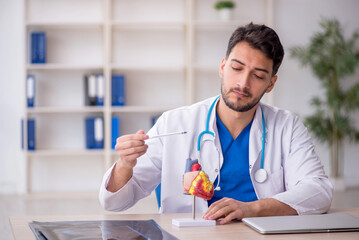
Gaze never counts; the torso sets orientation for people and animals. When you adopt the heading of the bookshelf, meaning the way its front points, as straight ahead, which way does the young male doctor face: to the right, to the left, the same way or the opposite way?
the same way

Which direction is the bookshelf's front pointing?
toward the camera

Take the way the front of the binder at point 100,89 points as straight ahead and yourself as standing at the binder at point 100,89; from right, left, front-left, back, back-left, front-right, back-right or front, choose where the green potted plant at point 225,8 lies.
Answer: left

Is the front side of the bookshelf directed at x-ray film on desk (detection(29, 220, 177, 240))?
yes

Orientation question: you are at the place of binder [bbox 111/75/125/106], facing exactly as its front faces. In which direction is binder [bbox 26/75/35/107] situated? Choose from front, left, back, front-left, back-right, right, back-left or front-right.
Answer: right

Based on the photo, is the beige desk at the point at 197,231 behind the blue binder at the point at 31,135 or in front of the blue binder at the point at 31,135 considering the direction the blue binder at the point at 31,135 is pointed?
in front

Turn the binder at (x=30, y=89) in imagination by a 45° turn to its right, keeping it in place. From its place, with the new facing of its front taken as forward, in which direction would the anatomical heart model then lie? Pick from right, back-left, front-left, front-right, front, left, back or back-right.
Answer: front-left

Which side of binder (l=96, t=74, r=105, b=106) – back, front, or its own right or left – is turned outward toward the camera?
front

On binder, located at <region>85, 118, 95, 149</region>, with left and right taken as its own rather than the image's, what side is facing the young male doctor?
front

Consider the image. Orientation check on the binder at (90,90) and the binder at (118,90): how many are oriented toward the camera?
2

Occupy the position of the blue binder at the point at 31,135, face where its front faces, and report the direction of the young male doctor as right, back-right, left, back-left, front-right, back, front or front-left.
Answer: front

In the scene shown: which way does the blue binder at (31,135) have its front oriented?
toward the camera

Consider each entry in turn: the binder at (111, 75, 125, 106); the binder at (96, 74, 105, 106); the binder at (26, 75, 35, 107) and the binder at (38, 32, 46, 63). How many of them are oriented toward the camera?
4

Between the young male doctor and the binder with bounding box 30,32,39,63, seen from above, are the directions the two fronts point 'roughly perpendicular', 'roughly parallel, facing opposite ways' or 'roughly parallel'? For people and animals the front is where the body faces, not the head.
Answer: roughly parallel

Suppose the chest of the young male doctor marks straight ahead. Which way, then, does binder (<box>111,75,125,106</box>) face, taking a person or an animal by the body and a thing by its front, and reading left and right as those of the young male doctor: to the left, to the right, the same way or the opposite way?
the same way

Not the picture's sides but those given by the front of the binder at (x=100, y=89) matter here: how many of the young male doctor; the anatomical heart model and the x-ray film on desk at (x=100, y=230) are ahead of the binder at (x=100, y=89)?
3

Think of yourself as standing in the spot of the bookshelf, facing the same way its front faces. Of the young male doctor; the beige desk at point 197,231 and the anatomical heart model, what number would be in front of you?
3

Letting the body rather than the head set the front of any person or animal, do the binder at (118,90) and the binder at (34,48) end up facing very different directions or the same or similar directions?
same or similar directions

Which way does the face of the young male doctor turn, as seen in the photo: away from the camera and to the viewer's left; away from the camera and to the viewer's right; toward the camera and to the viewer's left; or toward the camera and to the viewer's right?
toward the camera and to the viewer's left

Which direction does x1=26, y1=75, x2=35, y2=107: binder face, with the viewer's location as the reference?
facing the viewer

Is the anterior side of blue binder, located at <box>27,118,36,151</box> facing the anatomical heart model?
yes

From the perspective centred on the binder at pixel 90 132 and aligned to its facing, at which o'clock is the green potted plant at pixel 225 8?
The green potted plant is roughly at 9 o'clock from the binder.
